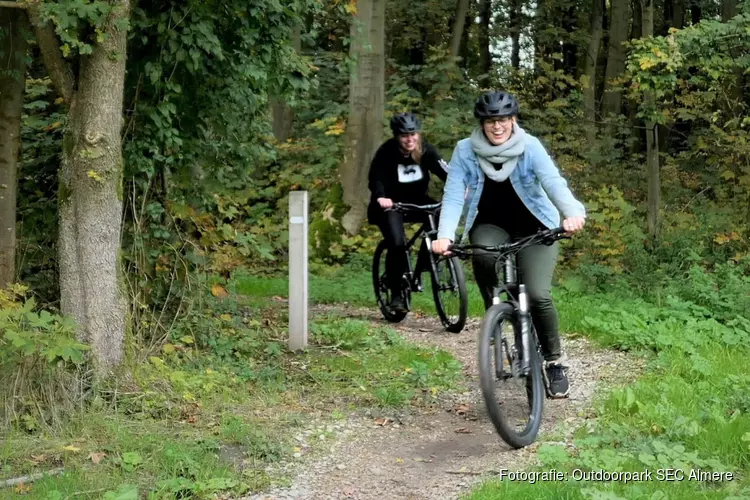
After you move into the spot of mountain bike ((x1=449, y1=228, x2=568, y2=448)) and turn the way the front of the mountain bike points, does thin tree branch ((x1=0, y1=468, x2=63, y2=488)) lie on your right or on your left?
on your right

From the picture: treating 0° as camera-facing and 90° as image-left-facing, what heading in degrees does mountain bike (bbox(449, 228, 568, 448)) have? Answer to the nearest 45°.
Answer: approximately 0°

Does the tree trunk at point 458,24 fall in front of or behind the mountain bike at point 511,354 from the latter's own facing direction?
behind

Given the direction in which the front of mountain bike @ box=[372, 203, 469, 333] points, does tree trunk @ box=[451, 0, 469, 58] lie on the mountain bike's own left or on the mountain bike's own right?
on the mountain bike's own left

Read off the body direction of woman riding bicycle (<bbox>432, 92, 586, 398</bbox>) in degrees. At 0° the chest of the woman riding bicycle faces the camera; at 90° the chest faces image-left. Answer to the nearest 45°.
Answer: approximately 0°

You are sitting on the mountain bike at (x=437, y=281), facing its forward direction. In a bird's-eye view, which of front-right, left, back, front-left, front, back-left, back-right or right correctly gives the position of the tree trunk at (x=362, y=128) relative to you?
back-left

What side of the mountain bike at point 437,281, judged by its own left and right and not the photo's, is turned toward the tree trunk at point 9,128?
right

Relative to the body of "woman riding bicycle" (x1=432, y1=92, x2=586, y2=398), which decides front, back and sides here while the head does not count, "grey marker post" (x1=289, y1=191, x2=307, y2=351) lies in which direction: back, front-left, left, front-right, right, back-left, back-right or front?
back-right

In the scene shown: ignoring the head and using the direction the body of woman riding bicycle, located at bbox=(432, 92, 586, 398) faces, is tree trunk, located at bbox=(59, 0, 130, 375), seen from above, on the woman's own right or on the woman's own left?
on the woman's own right

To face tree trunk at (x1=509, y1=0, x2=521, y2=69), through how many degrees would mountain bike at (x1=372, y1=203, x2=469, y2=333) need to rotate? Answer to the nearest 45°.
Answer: approximately 135° to its left

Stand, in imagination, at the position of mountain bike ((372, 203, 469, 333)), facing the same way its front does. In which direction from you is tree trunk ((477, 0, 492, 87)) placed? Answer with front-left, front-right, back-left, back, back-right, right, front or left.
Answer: back-left

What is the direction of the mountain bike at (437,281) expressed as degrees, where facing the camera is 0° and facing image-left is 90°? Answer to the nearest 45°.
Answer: approximately 315°

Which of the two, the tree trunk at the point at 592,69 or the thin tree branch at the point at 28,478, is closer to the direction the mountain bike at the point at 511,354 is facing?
the thin tree branch

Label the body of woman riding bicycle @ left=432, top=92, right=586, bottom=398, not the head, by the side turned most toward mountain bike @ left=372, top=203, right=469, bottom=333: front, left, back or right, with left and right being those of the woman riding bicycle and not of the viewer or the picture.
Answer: back
